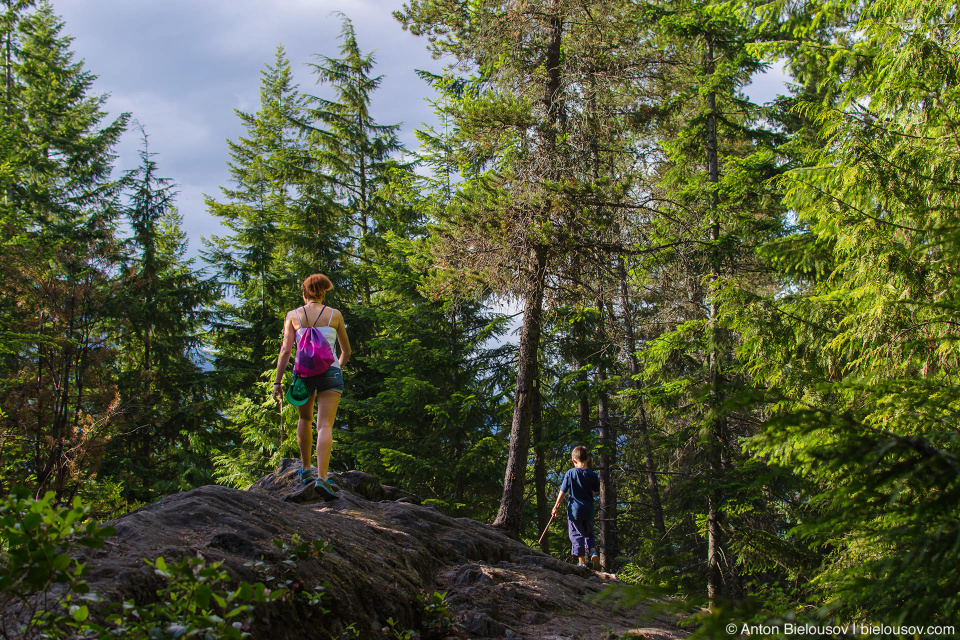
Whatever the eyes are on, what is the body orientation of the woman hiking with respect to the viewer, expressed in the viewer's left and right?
facing away from the viewer

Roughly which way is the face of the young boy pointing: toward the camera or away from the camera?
away from the camera

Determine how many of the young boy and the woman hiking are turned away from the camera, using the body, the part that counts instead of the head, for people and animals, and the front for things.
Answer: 2

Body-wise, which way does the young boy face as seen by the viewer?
away from the camera

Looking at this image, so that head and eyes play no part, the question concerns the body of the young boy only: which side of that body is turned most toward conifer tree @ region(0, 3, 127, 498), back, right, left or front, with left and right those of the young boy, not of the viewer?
left

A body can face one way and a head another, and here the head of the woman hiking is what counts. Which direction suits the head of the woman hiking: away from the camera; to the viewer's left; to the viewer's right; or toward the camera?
away from the camera

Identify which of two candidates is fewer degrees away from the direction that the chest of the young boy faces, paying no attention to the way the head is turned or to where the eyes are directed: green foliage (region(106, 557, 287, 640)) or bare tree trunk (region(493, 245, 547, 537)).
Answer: the bare tree trunk

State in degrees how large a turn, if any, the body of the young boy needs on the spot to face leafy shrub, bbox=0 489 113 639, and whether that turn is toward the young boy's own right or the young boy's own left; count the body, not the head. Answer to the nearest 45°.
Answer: approximately 180°

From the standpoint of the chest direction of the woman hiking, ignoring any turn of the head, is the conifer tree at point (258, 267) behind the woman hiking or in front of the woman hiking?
in front

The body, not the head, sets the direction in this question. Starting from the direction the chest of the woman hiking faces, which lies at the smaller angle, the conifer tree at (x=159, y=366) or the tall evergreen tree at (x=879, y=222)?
the conifer tree
